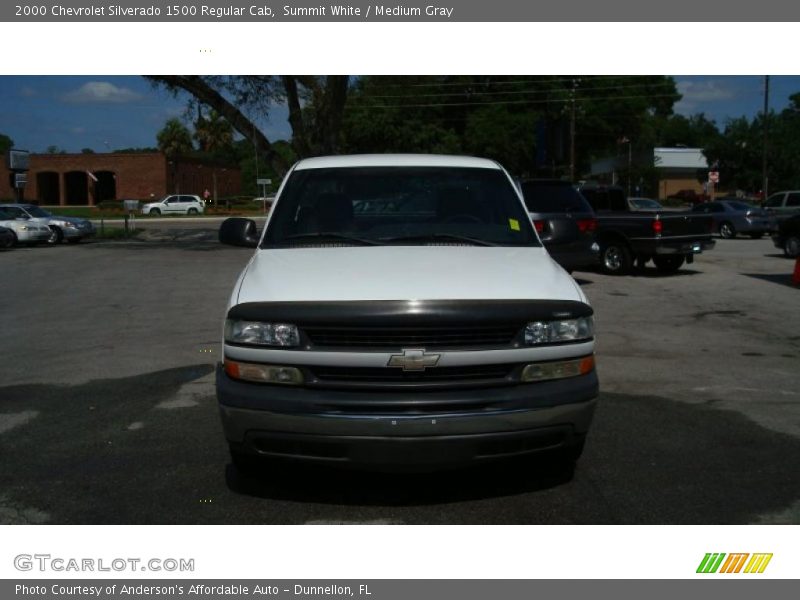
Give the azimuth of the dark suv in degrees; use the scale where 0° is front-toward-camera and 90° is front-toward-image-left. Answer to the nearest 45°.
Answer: approximately 180°

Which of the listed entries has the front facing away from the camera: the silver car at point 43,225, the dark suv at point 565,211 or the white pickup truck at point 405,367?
the dark suv

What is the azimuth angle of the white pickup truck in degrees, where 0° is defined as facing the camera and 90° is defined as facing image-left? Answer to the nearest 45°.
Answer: approximately 0°

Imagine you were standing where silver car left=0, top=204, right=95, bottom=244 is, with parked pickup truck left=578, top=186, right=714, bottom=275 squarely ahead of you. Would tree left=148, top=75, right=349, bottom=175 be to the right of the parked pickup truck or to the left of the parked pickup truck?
left

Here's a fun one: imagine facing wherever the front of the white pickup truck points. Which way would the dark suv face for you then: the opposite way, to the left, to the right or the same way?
the opposite way

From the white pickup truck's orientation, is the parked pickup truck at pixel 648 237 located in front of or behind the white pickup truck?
behind

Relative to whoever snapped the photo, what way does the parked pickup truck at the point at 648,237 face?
facing away from the viewer and to the left of the viewer

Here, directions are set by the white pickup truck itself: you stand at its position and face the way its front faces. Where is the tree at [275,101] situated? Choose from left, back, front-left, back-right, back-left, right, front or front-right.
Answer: back
